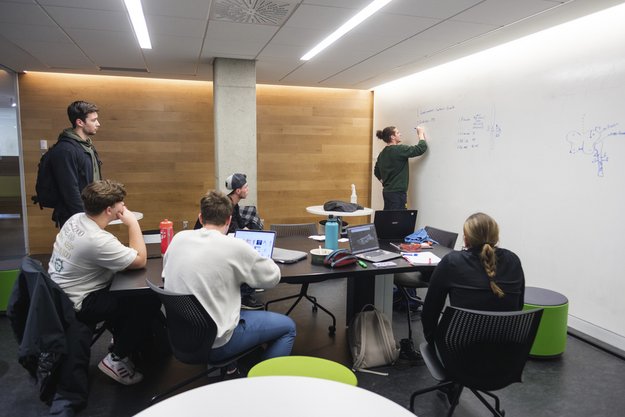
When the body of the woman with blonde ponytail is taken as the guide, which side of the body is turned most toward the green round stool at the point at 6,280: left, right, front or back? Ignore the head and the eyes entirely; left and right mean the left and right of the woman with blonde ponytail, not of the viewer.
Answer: left

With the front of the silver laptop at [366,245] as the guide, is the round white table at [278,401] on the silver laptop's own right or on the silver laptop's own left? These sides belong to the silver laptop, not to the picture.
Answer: on the silver laptop's own right

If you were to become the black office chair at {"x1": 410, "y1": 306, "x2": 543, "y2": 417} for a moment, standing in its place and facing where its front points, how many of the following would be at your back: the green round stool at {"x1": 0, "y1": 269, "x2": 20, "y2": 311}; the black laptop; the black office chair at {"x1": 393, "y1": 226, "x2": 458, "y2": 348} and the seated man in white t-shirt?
0

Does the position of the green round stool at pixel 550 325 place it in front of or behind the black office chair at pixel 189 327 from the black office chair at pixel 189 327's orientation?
in front

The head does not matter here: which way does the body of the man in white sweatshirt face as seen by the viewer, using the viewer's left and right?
facing away from the viewer and to the right of the viewer

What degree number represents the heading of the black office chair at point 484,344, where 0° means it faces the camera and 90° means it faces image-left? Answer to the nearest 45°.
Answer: approximately 135°

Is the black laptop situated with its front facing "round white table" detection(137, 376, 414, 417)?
no

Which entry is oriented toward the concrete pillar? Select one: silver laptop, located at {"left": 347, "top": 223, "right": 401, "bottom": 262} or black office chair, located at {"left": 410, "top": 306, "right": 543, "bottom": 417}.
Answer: the black office chair

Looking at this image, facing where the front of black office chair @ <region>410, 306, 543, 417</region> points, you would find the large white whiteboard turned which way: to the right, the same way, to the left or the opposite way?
to the left

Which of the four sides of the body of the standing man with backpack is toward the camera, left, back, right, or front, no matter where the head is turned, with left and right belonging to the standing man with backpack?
right

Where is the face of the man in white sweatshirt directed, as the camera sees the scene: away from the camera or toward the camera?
away from the camera

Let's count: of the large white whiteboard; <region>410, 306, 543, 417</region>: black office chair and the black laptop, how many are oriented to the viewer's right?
0

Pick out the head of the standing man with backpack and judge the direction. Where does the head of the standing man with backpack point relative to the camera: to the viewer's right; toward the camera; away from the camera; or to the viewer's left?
to the viewer's right

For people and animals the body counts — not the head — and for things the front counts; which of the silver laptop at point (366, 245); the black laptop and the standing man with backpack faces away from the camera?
the black laptop

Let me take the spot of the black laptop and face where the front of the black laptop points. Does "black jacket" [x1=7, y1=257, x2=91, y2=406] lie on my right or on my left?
on my left
